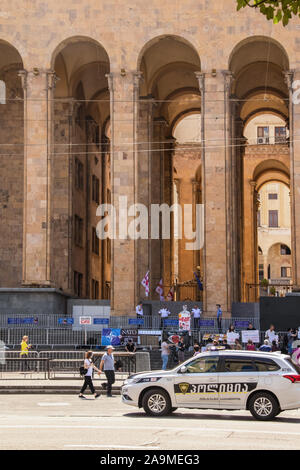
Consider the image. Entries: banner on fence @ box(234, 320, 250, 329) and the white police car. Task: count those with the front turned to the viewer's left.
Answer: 1

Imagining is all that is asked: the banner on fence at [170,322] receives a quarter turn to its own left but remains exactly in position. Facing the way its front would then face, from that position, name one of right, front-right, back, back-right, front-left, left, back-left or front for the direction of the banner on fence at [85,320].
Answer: back

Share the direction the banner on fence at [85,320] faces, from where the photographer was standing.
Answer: facing the viewer

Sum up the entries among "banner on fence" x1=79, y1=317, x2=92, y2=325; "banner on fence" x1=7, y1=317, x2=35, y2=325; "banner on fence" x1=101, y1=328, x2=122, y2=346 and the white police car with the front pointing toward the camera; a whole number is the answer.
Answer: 3

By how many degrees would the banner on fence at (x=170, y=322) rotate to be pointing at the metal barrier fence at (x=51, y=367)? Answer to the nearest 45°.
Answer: approximately 45° to its right

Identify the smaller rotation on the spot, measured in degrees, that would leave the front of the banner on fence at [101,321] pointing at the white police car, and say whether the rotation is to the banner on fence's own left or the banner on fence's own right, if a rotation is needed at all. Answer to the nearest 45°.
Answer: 0° — it already faces it

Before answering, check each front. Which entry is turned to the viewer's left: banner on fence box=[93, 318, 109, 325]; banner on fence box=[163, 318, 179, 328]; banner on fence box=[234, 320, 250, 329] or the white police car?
the white police car

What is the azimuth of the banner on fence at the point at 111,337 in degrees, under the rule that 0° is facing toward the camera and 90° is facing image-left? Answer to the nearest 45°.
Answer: approximately 0°

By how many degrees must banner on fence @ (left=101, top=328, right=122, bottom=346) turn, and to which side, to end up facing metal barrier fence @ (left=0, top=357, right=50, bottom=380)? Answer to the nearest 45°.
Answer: approximately 45° to its right

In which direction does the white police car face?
to the viewer's left

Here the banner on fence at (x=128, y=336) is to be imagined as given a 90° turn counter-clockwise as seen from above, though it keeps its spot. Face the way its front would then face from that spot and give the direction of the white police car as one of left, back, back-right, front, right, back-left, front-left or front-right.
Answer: right

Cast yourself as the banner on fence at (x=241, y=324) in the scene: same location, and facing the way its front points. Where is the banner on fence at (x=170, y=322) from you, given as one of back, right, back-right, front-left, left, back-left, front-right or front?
right

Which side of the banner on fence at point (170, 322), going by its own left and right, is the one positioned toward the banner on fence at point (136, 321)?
right

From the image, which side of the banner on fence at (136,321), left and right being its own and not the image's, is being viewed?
front
